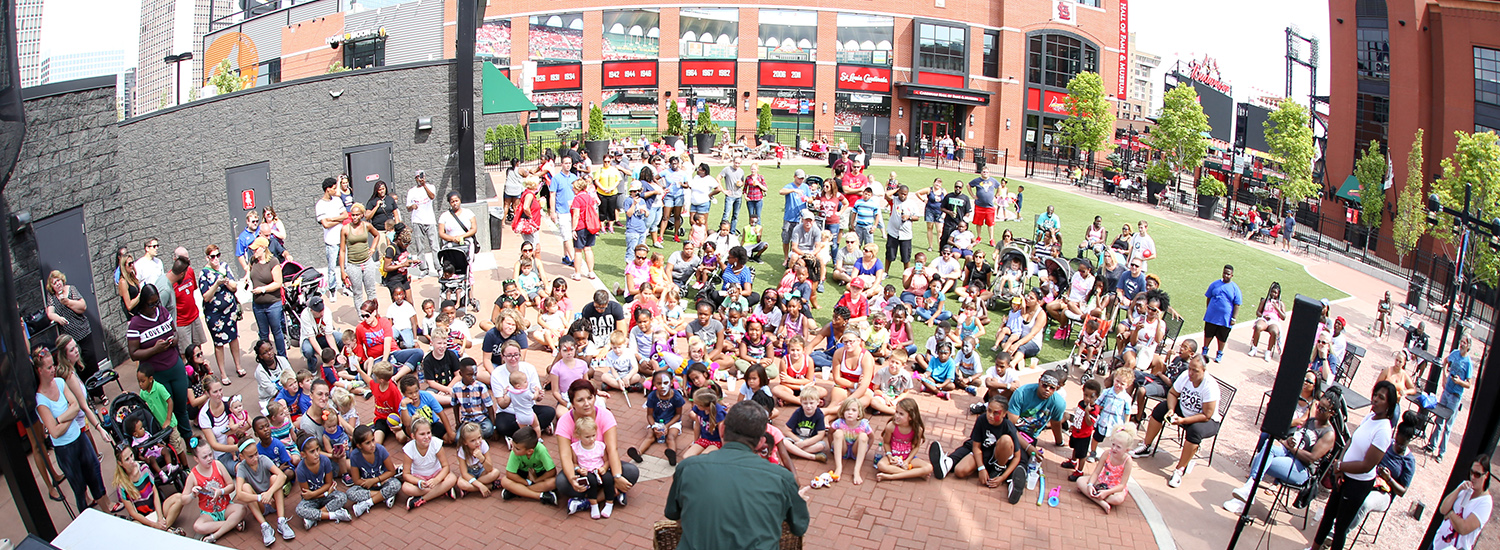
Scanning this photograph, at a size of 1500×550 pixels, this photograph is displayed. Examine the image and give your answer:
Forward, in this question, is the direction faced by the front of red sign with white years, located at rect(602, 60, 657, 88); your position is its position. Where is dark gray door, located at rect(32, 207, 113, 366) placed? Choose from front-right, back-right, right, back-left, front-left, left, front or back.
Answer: front

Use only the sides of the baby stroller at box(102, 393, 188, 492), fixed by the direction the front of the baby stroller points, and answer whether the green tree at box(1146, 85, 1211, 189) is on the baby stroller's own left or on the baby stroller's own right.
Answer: on the baby stroller's own left

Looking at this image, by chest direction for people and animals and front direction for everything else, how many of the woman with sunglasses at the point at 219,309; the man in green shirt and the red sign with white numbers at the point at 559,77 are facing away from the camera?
1

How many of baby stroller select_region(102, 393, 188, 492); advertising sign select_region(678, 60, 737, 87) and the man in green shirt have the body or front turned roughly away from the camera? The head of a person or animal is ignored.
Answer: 1

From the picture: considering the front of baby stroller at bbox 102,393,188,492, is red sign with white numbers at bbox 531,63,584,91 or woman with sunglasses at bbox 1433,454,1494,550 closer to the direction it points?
the woman with sunglasses

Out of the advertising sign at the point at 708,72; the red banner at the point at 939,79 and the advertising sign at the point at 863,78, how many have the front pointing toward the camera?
3

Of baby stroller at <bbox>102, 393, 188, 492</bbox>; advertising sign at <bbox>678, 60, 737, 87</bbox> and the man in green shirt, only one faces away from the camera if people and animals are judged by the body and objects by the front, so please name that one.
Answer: the man in green shirt

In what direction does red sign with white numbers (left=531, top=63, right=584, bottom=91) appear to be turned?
toward the camera

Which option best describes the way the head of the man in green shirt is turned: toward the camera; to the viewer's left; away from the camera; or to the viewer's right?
away from the camera

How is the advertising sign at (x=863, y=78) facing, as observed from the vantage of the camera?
facing the viewer

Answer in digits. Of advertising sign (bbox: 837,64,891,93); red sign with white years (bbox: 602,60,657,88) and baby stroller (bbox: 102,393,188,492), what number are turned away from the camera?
0

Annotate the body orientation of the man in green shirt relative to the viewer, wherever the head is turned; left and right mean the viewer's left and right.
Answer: facing away from the viewer
